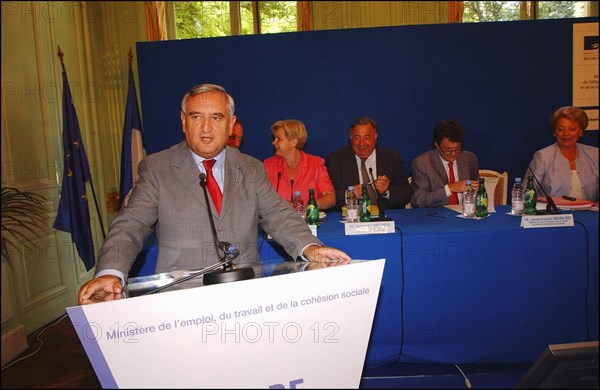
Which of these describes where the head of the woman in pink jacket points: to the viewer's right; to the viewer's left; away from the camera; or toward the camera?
to the viewer's left

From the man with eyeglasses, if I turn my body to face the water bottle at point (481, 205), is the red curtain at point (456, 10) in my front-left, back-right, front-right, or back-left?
back-left

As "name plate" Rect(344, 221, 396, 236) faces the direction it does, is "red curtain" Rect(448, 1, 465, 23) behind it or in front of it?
behind

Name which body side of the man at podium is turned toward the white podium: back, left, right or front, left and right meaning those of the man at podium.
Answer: front

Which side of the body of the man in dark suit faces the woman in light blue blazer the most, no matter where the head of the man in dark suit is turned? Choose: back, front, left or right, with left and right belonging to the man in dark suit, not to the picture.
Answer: left

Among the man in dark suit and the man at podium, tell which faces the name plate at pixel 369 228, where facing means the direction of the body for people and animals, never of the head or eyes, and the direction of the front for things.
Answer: the man in dark suit
